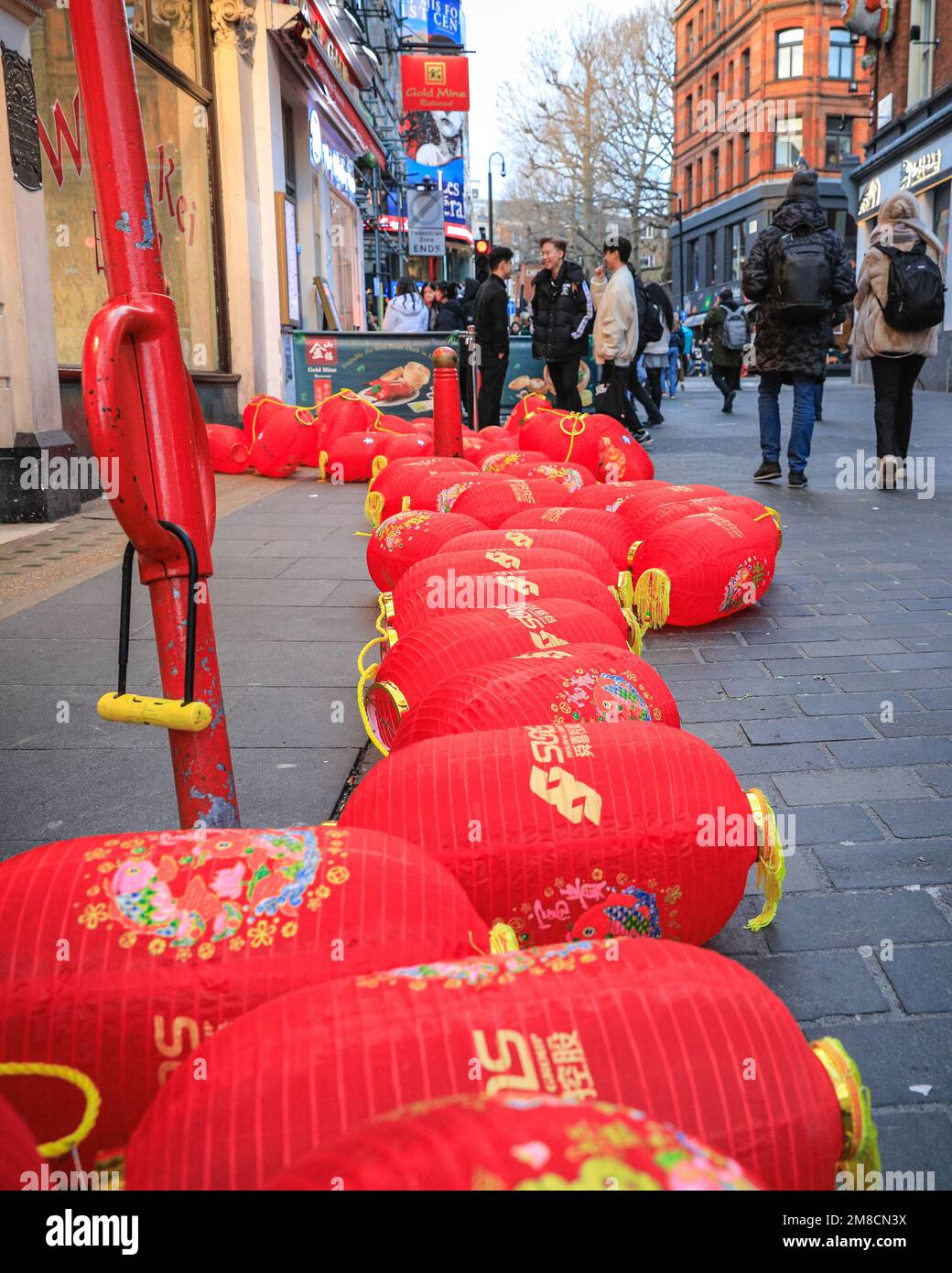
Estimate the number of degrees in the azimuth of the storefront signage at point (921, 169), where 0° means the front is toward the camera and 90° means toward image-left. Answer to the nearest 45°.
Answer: approximately 45°

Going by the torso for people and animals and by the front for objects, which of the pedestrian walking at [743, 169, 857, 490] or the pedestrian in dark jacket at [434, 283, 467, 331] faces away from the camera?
the pedestrian walking at [743, 169, 857, 490]

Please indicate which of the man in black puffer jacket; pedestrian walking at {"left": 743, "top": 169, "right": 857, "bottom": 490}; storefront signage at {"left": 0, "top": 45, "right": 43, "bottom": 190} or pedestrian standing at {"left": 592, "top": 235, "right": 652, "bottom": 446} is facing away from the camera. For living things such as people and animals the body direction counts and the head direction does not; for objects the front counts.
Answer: pedestrian walking at {"left": 743, "top": 169, "right": 857, "bottom": 490}

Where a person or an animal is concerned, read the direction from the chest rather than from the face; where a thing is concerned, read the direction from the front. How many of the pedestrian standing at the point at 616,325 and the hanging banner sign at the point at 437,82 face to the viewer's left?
1
